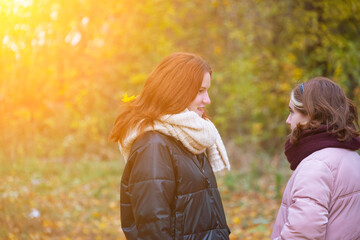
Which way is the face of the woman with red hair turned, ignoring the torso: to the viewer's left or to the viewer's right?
to the viewer's right

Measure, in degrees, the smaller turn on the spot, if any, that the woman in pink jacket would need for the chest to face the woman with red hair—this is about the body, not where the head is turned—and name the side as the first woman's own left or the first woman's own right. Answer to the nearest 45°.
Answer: approximately 45° to the first woman's own left

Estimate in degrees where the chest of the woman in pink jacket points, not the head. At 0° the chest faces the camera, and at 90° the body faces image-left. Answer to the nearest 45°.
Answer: approximately 135°
